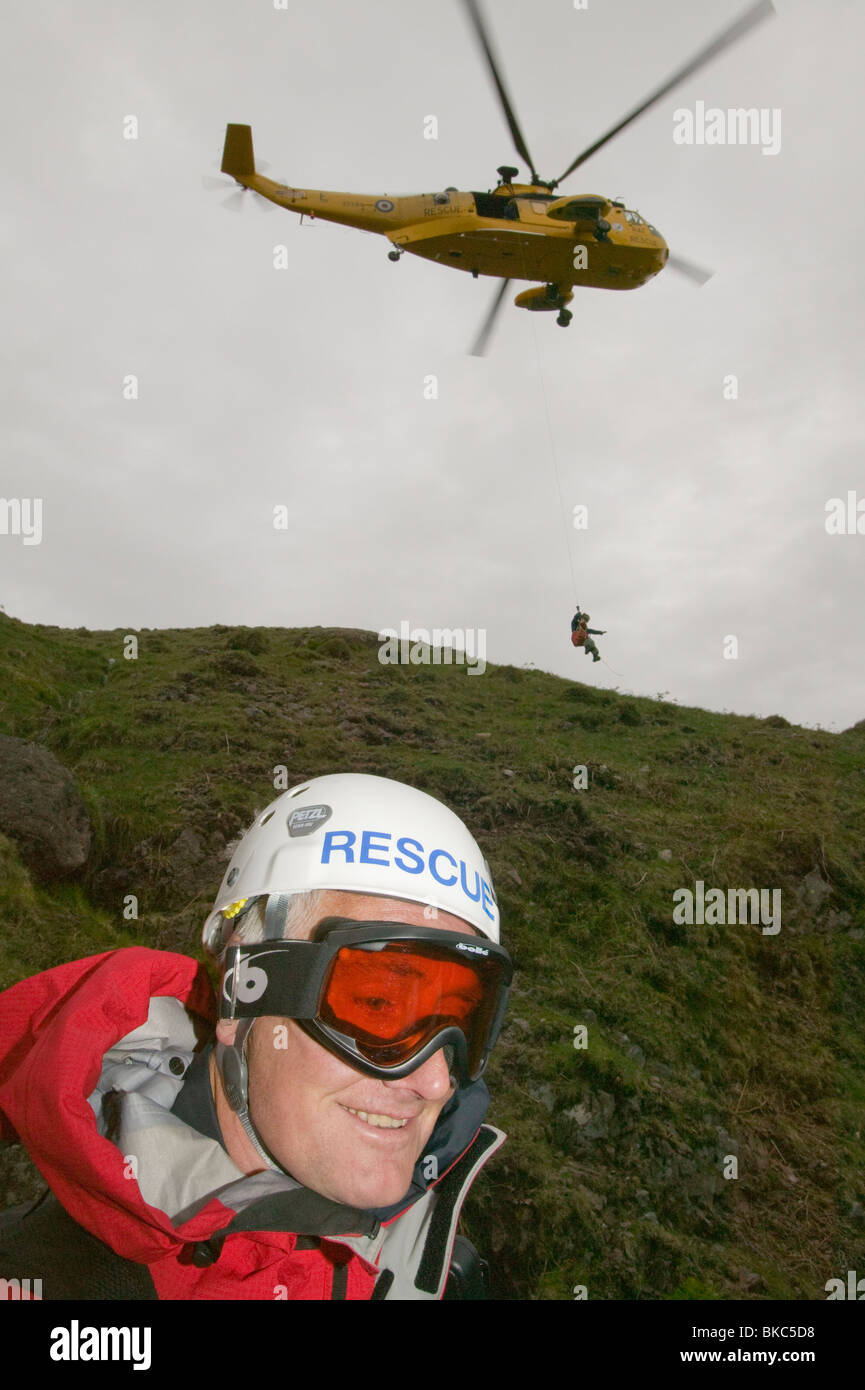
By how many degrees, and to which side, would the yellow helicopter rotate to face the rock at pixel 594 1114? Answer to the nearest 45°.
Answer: approximately 90° to its right

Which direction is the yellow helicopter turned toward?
to the viewer's right
